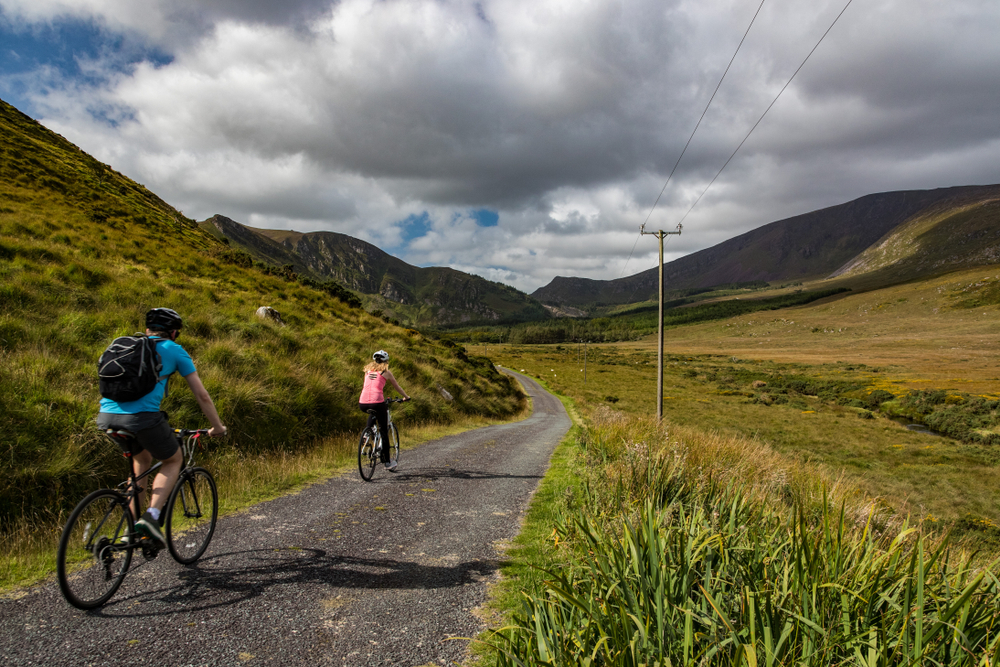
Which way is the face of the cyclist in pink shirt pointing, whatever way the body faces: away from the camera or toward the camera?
away from the camera

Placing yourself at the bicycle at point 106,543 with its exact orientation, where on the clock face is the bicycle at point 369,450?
the bicycle at point 369,450 is roughly at 12 o'clock from the bicycle at point 106,543.

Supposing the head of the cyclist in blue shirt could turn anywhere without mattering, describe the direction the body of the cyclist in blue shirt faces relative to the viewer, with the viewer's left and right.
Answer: facing away from the viewer and to the right of the viewer

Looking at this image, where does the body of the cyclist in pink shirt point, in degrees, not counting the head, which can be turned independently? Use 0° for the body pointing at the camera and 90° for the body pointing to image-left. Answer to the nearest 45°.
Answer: approximately 225°

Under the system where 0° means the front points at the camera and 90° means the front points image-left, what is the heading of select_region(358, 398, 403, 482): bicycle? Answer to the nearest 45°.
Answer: approximately 225°

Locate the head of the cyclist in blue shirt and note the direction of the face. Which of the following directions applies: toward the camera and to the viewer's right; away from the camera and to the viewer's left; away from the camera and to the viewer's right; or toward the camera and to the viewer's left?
away from the camera and to the viewer's right
